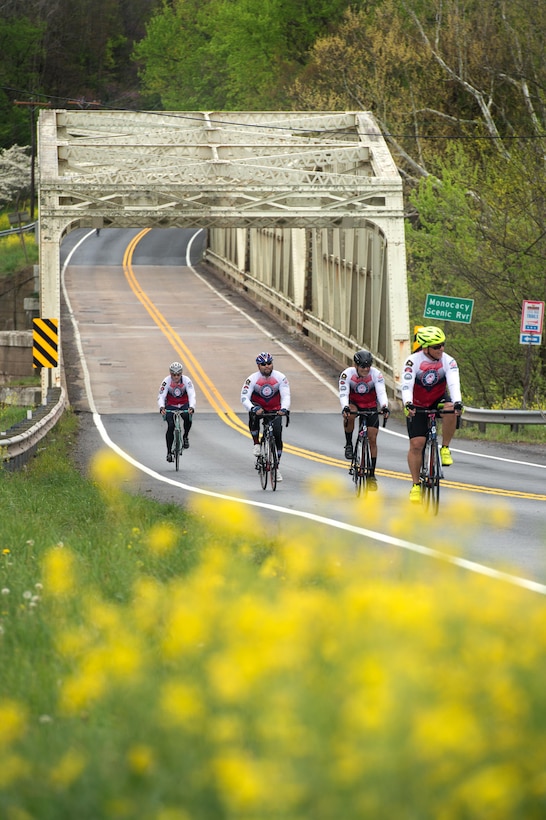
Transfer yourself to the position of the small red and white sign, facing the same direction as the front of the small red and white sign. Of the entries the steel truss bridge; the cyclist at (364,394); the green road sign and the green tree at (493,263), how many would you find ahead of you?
1

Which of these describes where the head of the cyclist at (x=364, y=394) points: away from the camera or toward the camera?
toward the camera

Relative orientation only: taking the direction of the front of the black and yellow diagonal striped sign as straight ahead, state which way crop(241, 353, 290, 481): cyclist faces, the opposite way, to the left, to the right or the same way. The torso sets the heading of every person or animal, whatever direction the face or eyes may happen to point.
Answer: the same way

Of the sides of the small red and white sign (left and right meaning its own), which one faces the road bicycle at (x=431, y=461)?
front

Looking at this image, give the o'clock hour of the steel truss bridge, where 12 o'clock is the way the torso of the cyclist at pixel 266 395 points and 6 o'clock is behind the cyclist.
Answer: The steel truss bridge is roughly at 6 o'clock from the cyclist.

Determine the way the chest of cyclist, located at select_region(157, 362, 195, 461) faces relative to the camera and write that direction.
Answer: toward the camera

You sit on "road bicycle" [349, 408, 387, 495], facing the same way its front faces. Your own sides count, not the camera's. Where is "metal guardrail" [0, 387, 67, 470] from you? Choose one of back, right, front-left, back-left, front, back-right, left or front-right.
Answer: back-right

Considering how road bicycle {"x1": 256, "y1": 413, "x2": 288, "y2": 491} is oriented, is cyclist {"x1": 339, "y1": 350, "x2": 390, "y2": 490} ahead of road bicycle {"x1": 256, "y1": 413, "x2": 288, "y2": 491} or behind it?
ahead

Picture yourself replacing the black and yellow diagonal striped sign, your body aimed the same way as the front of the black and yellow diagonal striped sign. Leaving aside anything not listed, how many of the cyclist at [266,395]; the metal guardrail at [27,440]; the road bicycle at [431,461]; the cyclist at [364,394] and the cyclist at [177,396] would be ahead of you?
5

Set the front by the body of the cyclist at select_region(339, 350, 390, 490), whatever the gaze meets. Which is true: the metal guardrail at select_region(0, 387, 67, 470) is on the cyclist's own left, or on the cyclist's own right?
on the cyclist's own right

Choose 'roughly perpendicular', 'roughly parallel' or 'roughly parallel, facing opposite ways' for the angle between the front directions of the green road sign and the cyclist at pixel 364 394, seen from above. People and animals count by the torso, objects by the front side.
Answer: roughly parallel

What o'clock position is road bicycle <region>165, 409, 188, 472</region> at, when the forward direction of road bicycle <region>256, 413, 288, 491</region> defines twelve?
road bicycle <region>165, 409, 188, 472</region> is roughly at 5 o'clock from road bicycle <region>256, 413, 288, 491</region>.

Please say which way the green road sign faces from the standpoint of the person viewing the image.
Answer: facing the viewer

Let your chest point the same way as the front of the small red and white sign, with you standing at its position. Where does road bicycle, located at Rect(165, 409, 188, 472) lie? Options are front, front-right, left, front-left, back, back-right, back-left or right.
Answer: front-right

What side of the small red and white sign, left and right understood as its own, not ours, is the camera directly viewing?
front

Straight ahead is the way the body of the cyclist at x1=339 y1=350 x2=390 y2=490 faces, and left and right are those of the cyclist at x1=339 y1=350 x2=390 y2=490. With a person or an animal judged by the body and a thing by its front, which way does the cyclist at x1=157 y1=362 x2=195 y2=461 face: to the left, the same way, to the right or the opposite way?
the same way

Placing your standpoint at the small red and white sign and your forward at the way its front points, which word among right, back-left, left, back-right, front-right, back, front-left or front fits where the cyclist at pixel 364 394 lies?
front

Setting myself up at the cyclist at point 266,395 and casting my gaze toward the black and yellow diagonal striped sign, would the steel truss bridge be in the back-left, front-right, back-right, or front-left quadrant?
front-right

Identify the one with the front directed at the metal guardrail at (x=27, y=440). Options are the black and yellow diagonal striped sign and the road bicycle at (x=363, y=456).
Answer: the black and yellow diagonal striped sign
